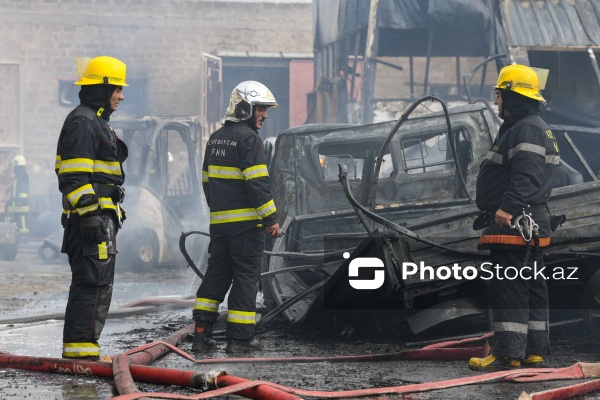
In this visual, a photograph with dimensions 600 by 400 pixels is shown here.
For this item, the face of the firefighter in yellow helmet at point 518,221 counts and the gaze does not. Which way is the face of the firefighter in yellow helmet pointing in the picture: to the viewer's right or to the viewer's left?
to the viewer's left

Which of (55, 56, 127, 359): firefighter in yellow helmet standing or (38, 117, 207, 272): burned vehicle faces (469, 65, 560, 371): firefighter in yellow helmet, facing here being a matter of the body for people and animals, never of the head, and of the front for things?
the firefighter in yellow helmet standing

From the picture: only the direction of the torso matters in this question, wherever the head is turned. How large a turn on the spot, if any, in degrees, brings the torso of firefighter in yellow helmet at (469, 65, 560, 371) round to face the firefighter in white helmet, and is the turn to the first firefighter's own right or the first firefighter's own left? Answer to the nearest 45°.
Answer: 0° — they already face them

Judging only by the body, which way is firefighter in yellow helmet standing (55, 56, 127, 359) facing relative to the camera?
to the viewer's right

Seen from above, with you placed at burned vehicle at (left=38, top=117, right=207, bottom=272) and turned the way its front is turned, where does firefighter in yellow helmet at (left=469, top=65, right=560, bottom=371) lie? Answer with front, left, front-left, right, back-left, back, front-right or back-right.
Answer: back-right

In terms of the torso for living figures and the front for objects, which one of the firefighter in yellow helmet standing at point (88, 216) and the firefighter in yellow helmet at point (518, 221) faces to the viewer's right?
the firefighter in yellow helmet standing

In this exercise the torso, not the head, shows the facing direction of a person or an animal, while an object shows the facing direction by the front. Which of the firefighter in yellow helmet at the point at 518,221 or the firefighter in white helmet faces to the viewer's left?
the firefighter in yellow helmet

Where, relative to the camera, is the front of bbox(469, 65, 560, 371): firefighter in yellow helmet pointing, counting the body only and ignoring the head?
to the viewer's left

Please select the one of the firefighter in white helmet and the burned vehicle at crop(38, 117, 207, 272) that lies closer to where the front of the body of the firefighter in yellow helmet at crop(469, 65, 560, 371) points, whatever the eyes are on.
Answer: the firefighter in white helmet

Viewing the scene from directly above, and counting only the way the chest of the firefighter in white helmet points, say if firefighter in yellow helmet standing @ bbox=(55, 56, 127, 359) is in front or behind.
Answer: behind

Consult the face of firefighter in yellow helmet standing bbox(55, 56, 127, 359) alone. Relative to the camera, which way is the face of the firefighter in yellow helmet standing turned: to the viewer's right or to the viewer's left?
to the viewer's right

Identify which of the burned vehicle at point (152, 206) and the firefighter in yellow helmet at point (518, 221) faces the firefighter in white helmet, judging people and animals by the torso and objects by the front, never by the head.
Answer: the firefighter in yellow helmet

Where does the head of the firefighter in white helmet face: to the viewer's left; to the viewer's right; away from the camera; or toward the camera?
to the viewer's right

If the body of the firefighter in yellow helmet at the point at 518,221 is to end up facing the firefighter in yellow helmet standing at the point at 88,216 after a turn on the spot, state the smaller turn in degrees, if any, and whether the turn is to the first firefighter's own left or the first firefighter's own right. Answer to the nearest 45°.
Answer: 0° — they already face them

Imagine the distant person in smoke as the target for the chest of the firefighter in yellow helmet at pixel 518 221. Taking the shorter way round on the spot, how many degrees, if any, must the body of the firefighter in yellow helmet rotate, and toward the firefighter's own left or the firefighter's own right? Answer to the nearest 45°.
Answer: approximately 45° to the firefighter's own right
